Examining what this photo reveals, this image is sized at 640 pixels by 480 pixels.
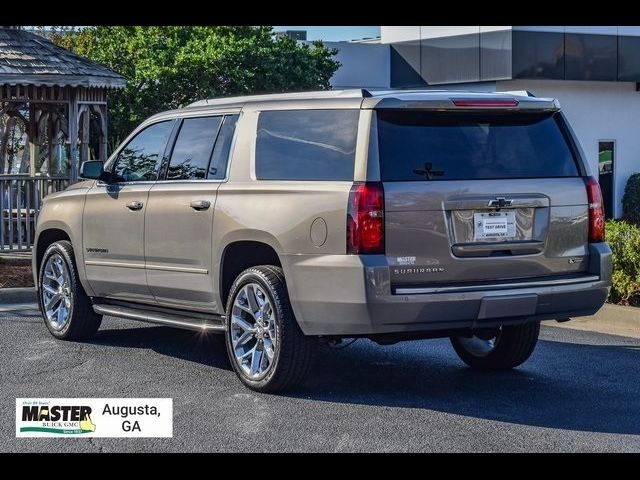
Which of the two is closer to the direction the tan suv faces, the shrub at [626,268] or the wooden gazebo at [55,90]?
the wooden gazebo

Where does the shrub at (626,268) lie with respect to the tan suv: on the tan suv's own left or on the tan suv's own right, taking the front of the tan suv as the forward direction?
on the tan suv's own right

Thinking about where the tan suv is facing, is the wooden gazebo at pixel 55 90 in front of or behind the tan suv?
in front

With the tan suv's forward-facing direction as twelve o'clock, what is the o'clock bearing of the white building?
The white building is roughly at 2 o'clock from the tan suv.

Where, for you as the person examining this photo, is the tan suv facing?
facing away from the viewer and to the left of the viewer

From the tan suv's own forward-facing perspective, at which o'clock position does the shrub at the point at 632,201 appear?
The shrub is roughly at 2 o'clock from the tan suv.
